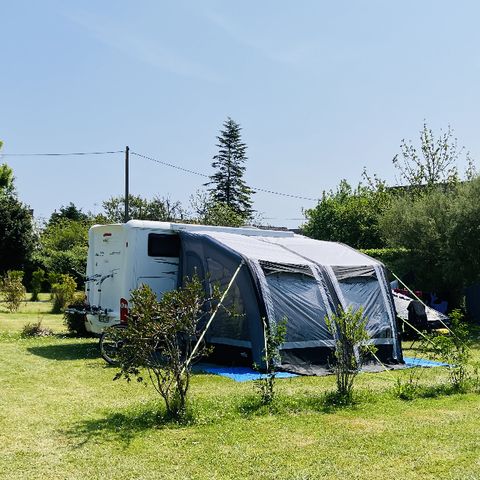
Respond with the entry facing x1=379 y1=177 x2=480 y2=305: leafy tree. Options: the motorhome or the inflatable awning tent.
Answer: the motorhome

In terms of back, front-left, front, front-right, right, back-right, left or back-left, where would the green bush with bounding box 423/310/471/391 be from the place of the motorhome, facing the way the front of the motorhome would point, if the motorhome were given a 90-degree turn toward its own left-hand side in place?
back

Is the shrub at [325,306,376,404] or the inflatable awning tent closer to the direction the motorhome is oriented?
the inflatable awning tent

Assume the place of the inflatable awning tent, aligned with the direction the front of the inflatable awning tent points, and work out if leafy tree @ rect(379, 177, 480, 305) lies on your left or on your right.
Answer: on your left

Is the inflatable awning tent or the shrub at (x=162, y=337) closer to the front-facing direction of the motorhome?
the inflatable awning tent

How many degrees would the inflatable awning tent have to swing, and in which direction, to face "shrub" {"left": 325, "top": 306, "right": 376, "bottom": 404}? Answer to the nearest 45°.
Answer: approximately 45° to its right

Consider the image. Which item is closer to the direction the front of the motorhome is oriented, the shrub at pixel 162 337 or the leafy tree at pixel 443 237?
the leafy tree

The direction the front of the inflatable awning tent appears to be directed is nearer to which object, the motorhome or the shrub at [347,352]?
the shrub

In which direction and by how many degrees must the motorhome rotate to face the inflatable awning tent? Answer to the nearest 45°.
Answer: approximately 45° to its right

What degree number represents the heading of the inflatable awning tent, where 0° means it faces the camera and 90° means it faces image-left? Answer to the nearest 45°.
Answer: approximately 315°

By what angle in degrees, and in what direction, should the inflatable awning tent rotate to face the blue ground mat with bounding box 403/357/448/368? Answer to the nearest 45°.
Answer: approximately 45° to its left

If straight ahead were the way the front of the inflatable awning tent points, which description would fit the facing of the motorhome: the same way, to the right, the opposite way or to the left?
to the left

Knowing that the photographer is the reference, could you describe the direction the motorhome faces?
facing away from the viewer and to the right of the viewer

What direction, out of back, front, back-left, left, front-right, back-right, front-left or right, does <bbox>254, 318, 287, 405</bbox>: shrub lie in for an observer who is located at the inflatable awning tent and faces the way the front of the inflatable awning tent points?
front-right
